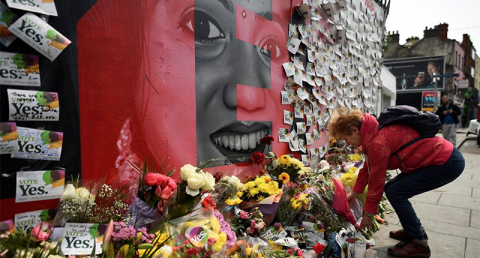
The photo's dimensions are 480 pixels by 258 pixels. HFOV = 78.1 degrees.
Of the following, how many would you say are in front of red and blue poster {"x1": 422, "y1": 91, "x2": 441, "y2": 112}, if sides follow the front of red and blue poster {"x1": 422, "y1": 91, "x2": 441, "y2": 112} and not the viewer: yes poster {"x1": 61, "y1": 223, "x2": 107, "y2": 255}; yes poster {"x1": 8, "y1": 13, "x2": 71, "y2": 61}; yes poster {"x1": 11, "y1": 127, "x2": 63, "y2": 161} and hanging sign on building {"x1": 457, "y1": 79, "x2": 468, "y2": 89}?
3

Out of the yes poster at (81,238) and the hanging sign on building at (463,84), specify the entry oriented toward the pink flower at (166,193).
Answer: the hanging sign on building

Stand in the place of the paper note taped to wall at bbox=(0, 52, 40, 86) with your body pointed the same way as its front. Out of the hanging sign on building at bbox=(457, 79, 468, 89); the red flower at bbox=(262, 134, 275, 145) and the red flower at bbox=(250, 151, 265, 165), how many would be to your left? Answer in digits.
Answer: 3

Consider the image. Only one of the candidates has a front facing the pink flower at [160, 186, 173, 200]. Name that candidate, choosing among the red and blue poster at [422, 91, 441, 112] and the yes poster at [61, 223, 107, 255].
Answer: the red and blue poster

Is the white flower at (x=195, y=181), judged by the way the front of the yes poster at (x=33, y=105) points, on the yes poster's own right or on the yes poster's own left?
on the yes poster's own left

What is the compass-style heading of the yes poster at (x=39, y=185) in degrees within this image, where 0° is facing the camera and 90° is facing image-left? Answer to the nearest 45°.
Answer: approximately 0°

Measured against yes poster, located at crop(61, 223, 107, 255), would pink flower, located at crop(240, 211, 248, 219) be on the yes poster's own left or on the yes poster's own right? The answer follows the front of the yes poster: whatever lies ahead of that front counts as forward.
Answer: on the yes poster's own left

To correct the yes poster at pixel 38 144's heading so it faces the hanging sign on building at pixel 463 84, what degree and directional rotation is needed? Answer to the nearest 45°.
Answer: approximately 90° to its left
